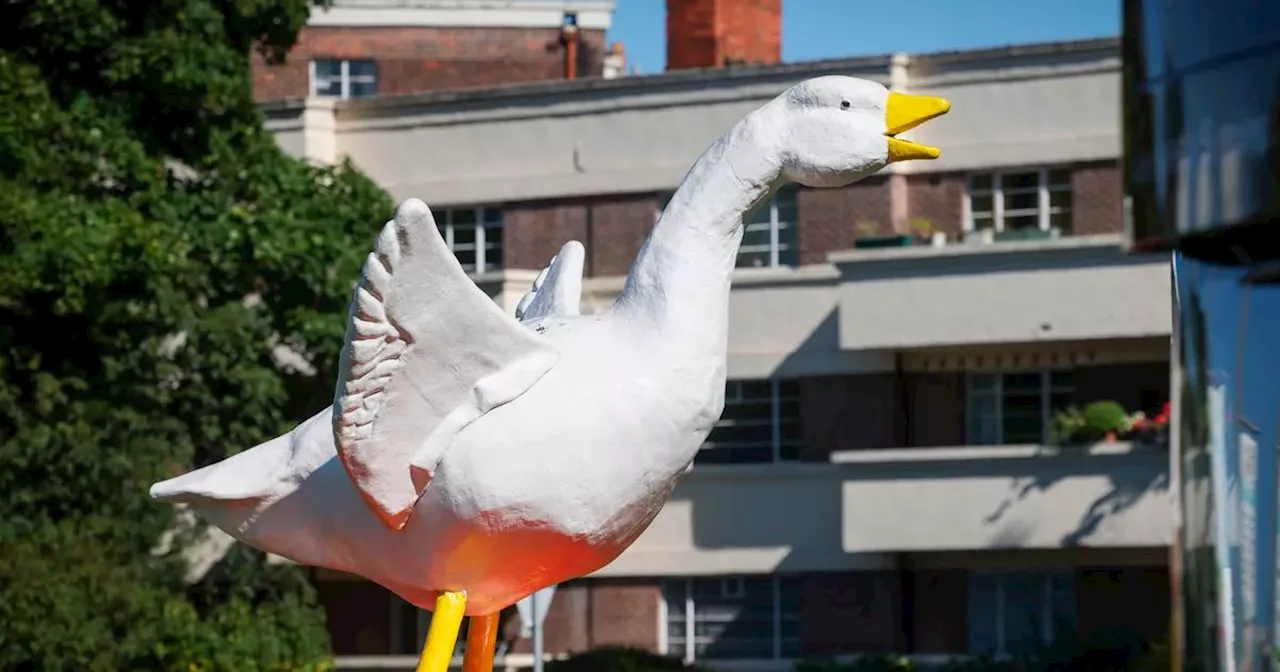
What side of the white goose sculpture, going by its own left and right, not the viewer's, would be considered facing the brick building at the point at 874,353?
left

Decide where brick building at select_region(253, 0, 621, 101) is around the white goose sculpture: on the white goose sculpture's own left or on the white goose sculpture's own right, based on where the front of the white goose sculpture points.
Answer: on the white goose sculpture's own left

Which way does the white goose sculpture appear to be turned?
to the viewer's right

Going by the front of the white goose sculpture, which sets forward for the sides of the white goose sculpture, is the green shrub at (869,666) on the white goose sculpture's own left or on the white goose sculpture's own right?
on the white goose sculpture's own left

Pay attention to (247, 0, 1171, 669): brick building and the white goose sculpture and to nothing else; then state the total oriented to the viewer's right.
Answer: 1

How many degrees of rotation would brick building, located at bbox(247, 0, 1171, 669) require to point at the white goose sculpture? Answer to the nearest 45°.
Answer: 0° — it already faces it

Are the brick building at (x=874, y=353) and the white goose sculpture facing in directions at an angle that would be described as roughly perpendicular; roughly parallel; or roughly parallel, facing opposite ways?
roughly perpendicular

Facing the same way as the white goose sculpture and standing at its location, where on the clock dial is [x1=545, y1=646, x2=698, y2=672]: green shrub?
The green shrub is roughly at 9 o'clock from the white goose sculpture.

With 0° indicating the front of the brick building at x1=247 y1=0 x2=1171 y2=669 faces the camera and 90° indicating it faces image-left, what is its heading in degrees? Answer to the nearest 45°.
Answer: approximately 0°
